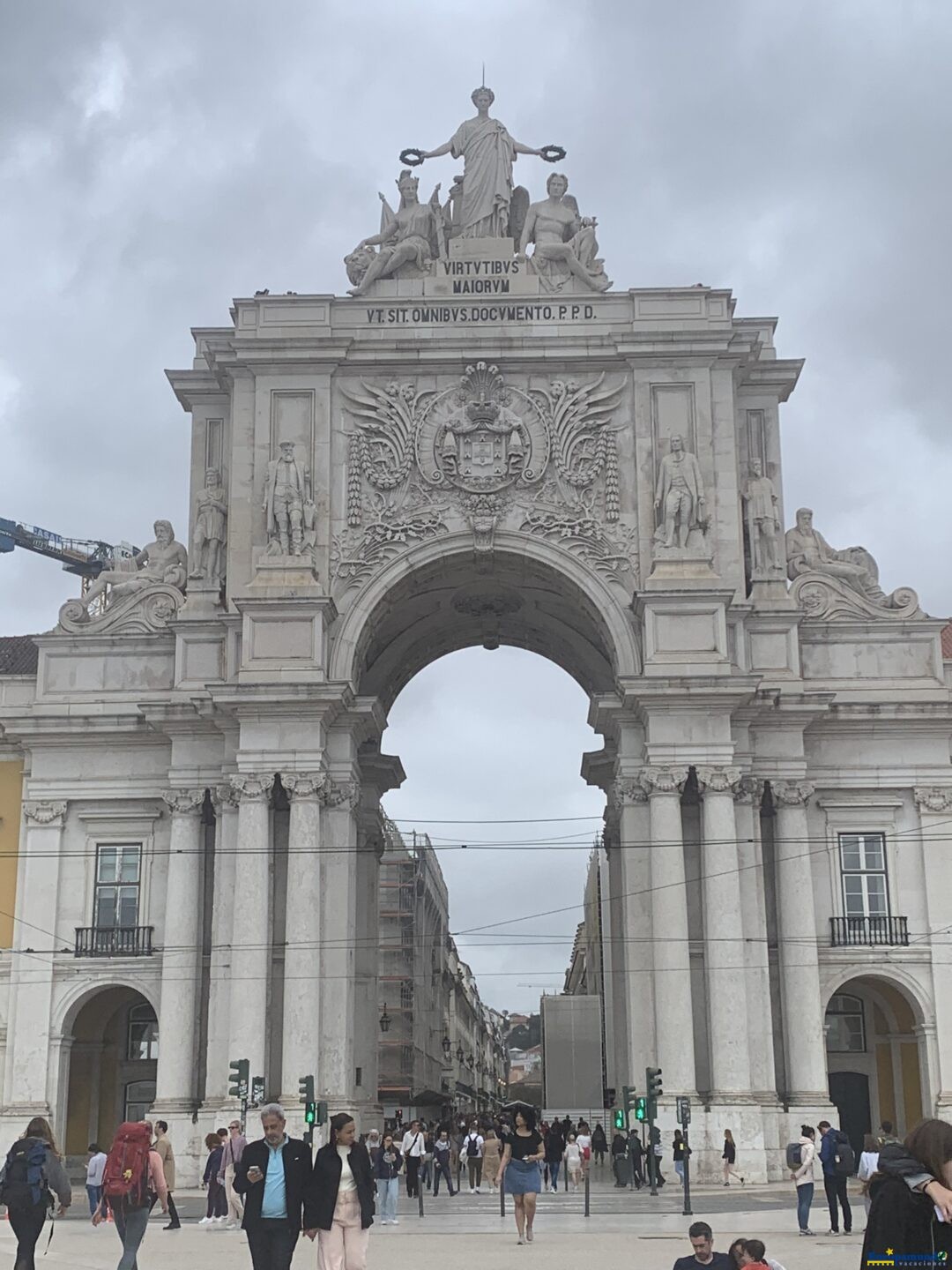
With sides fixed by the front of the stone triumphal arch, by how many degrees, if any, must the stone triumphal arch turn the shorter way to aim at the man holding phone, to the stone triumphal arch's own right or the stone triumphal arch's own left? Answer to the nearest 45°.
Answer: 0° — it already faces them

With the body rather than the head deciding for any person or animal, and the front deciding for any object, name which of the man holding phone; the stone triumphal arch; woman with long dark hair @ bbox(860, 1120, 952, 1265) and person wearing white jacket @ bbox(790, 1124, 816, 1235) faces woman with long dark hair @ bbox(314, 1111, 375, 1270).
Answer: the stone triumphal arch

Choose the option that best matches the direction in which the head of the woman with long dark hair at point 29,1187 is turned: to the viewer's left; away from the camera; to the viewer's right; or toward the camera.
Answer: away from the camera

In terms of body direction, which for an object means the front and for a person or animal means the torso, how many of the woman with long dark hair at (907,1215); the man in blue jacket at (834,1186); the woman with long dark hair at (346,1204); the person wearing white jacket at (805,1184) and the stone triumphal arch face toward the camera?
2

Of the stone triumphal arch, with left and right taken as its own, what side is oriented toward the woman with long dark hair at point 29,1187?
front
